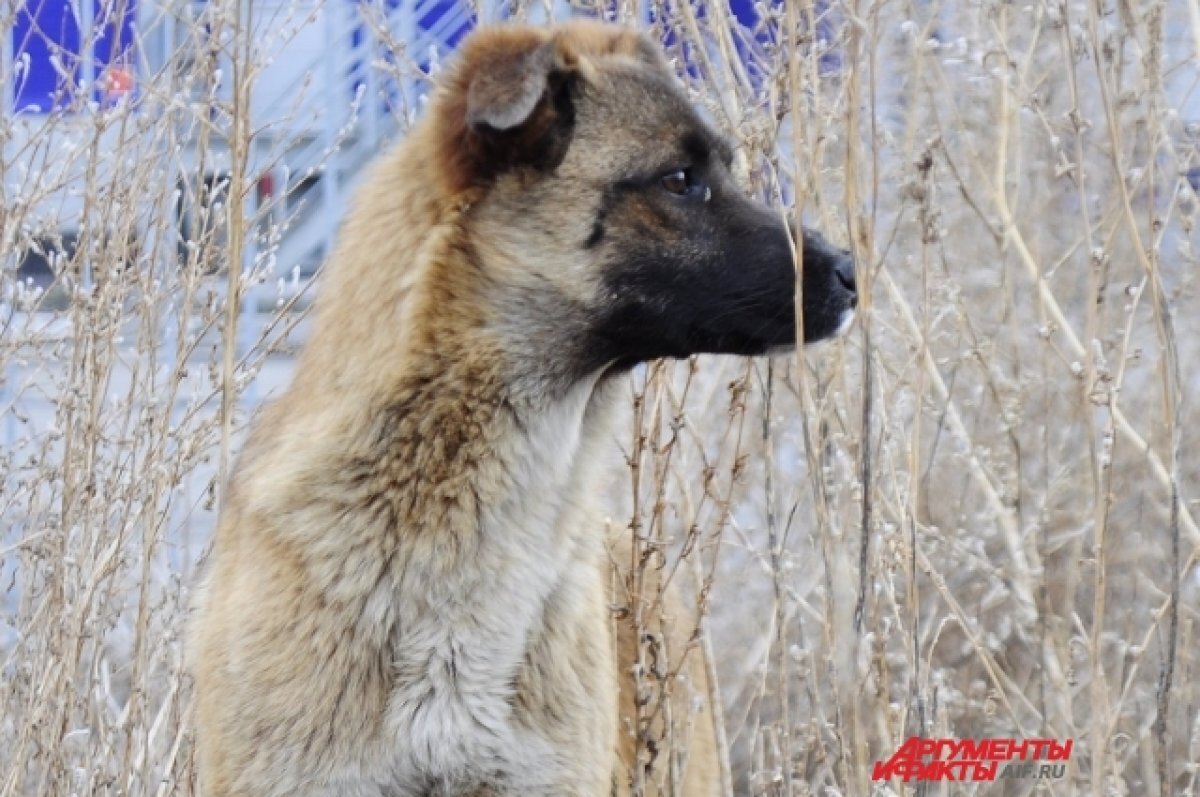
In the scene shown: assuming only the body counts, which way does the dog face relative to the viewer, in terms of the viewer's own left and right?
facing the viewer and to the right of the viewer

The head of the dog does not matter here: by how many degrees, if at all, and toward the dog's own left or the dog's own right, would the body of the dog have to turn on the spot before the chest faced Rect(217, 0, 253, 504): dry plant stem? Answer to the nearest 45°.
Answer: approximately 180°

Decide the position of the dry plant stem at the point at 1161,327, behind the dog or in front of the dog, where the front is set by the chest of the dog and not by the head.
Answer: in front

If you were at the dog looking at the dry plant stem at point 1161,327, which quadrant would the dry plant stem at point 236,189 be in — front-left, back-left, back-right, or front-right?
back-left
